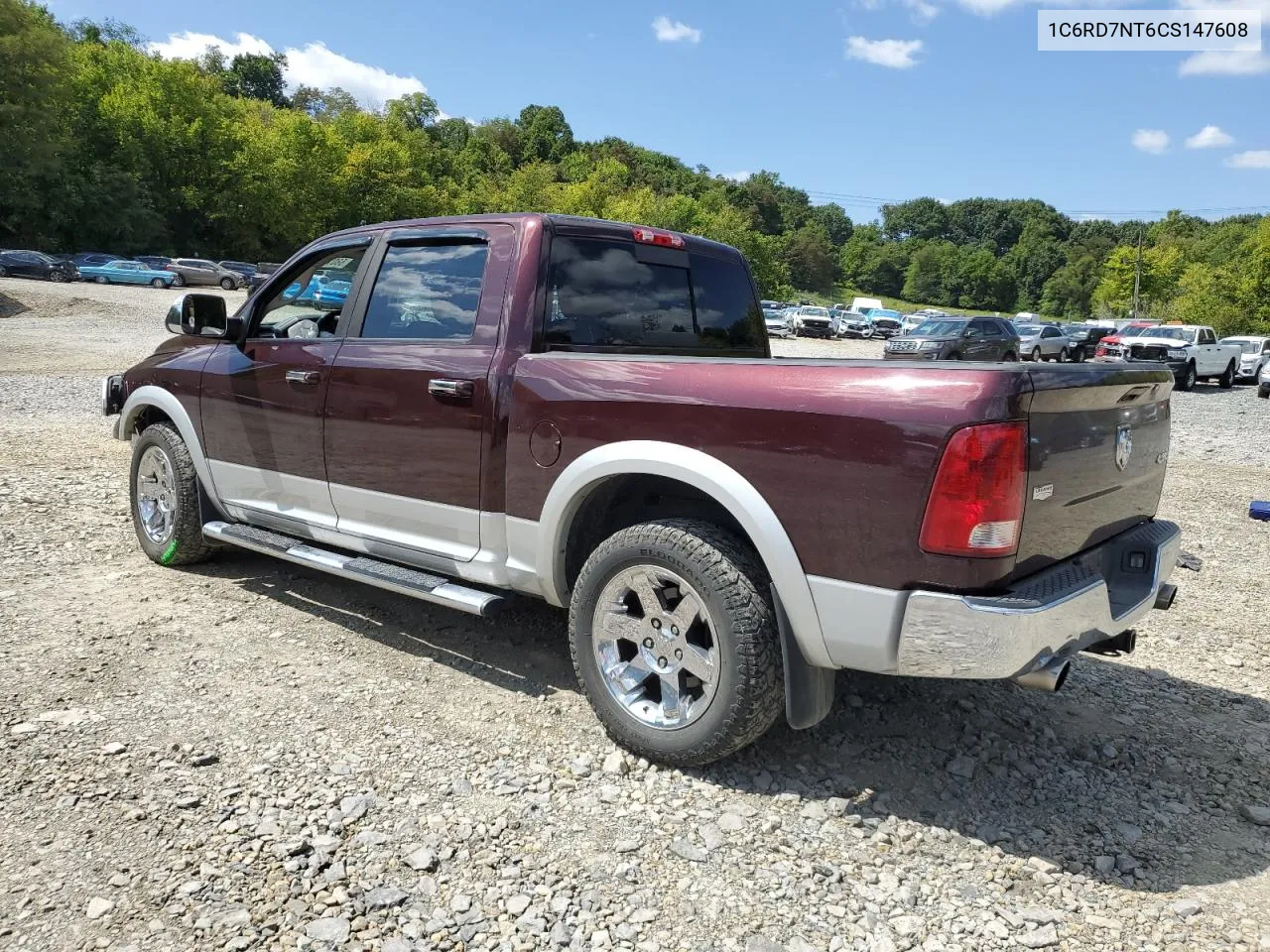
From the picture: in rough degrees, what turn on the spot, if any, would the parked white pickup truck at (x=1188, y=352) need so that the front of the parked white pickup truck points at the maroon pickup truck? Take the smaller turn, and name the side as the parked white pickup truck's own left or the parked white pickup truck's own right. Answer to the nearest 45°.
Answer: approximately 45° to the parked white pickup truck's own left

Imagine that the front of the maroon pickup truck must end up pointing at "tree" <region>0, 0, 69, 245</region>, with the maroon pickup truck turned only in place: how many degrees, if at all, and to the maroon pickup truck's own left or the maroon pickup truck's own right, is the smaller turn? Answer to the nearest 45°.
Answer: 0° — it already faces it

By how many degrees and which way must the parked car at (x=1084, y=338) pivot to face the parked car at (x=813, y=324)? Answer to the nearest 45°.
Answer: approximately 90° to its right

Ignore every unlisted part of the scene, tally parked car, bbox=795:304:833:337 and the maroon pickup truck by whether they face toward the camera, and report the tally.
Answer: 1

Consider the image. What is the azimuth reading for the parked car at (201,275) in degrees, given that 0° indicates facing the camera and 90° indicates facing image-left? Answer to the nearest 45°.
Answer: approximately 315°

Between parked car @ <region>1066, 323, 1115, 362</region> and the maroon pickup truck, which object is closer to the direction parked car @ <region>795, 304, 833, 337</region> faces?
the maroon pickup truck

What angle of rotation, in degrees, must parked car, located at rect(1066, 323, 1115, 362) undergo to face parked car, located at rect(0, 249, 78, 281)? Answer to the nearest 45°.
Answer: approximately 45° to its right

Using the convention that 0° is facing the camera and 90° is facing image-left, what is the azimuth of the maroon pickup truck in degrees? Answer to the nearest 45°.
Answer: approximately 135°

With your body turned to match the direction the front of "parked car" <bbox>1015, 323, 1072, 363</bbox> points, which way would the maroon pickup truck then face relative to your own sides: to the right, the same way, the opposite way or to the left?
to the right
